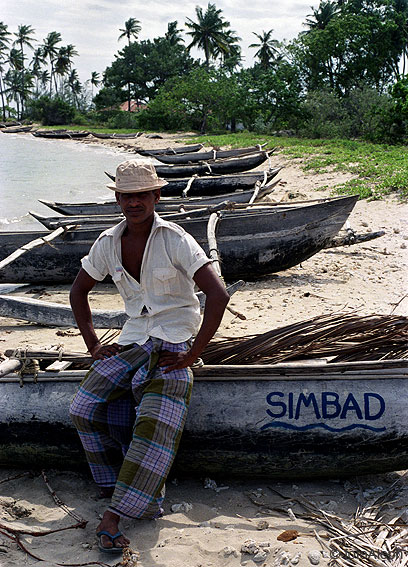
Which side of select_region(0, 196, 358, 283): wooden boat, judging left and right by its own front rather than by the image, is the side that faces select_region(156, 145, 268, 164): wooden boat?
left

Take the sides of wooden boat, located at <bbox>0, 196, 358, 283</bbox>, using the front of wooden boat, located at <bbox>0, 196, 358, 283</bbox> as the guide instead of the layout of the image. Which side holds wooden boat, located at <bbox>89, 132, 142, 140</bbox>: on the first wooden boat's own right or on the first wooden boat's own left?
on the first wooden boat's own left

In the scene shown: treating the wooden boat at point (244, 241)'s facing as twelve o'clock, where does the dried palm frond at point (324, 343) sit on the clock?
The dried palm frond is roughly at 3 o'clock from the wooden boat.

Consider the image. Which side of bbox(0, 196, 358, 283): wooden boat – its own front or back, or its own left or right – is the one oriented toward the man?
right

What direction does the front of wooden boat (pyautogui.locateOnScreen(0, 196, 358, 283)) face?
to the viewer's right
